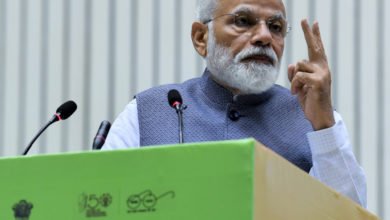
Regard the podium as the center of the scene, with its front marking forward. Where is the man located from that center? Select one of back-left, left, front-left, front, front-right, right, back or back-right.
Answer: back-right

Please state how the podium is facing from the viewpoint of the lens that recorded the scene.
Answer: facing the viewer and to the left of the viewer
